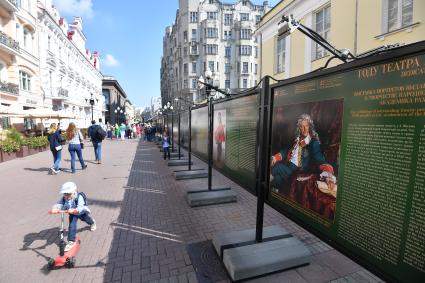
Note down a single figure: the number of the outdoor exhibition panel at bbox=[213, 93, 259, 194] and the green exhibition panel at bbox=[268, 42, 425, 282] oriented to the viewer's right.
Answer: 0

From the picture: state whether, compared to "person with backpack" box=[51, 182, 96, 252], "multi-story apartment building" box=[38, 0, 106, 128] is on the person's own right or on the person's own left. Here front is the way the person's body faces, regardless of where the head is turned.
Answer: on the person's own right

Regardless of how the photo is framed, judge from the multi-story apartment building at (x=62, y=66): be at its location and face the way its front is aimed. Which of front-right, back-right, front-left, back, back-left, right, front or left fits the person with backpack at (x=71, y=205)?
front-right

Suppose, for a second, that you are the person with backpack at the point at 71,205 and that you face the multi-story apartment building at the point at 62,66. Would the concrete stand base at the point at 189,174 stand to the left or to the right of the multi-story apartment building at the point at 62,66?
right

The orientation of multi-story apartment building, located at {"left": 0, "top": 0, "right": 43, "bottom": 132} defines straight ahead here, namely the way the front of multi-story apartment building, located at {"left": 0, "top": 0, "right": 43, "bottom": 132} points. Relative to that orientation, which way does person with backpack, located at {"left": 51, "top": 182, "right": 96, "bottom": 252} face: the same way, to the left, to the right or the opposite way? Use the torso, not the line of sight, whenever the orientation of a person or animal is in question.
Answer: to the right

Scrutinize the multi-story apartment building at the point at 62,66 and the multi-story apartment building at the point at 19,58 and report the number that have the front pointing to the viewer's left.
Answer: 0

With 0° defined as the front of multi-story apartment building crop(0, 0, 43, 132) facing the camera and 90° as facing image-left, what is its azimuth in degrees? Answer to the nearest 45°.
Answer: approximately 315°

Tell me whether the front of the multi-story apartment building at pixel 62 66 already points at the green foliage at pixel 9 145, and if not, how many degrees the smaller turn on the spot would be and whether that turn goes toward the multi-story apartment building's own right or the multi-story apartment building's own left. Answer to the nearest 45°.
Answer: approximately 45° to the multi-story apartment building's own right

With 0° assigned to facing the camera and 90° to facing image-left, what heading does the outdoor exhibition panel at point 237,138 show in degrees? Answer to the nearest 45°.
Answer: approximately 45°

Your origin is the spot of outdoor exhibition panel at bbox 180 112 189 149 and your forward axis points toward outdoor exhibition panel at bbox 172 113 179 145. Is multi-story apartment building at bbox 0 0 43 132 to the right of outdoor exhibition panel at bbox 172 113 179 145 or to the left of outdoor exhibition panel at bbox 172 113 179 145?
left

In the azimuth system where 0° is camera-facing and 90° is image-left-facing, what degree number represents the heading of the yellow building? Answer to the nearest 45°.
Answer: approximately 45°

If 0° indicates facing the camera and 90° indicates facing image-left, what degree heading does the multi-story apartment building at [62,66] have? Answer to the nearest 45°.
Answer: approximately 315°
